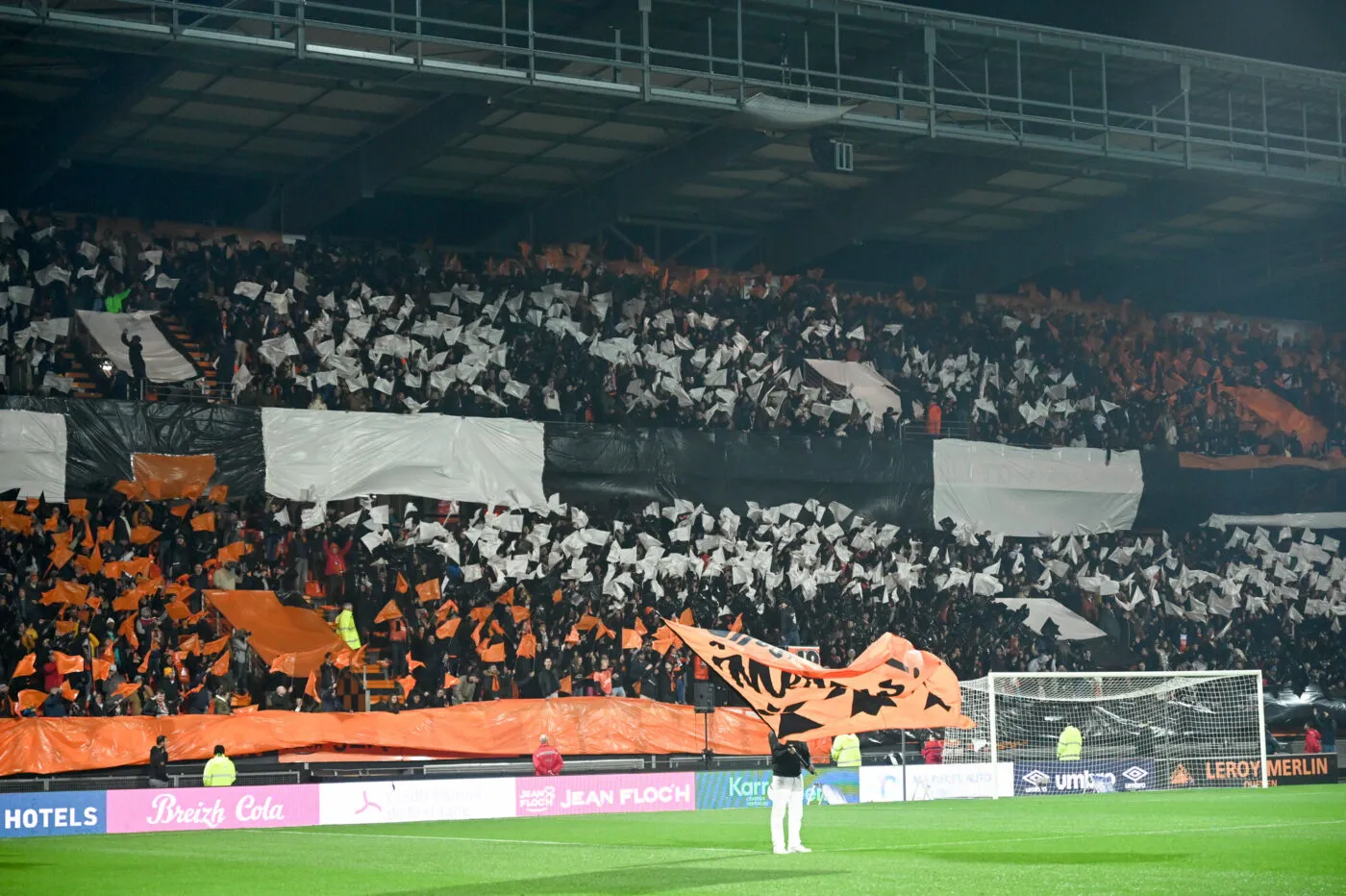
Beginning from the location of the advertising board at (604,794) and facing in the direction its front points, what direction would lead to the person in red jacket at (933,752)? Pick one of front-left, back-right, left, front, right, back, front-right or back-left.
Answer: back-left

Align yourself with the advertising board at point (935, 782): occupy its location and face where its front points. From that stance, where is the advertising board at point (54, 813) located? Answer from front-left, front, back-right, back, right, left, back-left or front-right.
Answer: front-right

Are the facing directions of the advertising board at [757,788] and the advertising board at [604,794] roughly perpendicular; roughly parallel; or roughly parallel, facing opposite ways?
roughly parallel

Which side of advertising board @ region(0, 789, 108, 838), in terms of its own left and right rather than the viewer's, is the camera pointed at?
front

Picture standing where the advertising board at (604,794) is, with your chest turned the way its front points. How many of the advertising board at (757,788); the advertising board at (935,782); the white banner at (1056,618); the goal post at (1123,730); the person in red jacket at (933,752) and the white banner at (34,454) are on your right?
1

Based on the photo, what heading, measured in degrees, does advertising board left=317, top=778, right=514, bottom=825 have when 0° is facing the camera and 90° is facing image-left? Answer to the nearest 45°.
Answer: approximately 0°

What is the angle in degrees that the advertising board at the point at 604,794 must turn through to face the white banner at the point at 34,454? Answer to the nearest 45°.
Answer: approximately 90° to its right

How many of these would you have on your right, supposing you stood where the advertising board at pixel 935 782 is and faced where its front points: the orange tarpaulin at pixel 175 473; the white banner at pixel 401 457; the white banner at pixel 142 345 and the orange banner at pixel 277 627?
4

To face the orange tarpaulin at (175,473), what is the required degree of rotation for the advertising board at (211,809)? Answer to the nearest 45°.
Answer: approximately 180°

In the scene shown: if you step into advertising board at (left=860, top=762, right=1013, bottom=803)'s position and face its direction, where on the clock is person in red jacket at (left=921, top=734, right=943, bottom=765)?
The person in red jacket is roughly at 6 o'clock from the advertising board.

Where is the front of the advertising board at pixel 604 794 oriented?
toward the camera

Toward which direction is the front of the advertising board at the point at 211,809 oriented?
toward the camera

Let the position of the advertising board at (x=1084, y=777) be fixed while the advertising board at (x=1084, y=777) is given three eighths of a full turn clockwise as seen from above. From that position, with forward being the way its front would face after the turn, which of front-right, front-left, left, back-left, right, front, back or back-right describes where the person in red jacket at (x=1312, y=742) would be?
right
